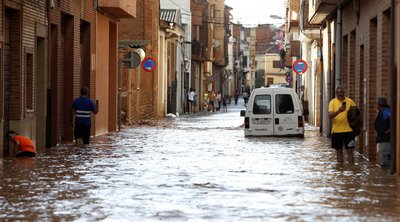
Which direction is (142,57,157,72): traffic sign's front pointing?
toward the camera

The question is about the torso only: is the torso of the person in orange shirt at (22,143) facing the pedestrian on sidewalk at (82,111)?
no

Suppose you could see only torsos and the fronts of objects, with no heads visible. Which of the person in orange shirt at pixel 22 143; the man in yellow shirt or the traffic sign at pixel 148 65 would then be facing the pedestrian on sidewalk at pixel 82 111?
the traffic sign

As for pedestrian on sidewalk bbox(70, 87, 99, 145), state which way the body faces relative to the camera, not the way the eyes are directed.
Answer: away from the camera

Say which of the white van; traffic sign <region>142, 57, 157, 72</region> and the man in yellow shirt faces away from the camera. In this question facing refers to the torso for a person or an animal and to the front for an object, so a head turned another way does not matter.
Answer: the white van

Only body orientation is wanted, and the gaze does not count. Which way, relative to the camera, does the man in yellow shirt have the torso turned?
toward the camera

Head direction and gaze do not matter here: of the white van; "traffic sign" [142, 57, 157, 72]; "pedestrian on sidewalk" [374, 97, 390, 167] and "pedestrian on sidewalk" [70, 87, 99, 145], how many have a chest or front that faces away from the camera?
2

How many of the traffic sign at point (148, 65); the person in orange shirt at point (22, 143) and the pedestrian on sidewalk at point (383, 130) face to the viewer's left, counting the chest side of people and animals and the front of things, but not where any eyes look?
2

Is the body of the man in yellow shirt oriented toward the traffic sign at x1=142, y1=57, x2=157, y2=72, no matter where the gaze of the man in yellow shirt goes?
no

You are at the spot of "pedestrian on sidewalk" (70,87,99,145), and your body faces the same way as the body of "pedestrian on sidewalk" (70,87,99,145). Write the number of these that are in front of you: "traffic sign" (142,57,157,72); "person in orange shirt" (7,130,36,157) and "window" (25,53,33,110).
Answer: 1

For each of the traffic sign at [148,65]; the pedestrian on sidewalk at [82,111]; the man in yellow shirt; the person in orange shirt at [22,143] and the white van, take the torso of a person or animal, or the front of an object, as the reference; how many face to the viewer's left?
1

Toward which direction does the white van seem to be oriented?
away from the camera

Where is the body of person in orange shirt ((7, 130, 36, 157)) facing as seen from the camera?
to the viewer's left

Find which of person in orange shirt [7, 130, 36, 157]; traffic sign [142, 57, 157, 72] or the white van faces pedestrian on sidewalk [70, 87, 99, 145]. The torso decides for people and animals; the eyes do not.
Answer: the traffic sign

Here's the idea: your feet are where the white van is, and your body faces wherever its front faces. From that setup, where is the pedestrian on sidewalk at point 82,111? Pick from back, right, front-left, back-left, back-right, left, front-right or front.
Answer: back-left

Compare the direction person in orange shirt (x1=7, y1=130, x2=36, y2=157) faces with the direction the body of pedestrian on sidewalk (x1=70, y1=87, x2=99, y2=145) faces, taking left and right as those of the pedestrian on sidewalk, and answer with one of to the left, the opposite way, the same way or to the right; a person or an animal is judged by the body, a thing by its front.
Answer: to the left

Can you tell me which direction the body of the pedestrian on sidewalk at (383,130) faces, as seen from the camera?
to the viewer's left
